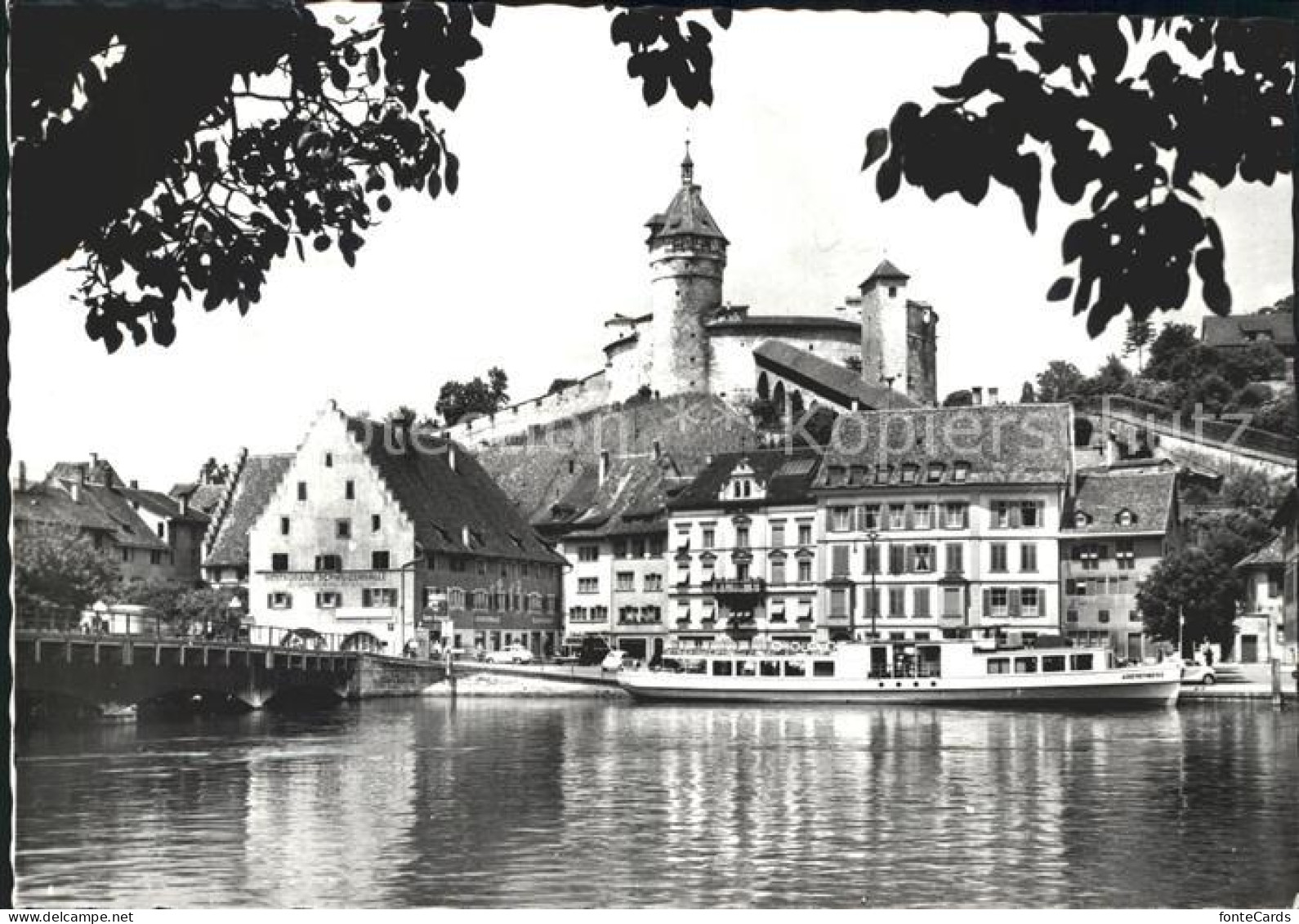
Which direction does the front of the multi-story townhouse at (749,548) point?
toward the camera

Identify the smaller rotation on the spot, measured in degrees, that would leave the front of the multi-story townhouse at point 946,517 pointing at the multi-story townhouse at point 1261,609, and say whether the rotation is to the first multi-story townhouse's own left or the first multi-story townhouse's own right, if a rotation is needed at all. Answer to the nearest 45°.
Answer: approximately 90° to the first multi-story townhouse's own left

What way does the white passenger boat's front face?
to the viewer's right

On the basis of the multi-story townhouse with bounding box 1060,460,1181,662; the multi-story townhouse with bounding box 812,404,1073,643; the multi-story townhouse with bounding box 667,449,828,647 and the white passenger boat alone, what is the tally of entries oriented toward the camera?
3

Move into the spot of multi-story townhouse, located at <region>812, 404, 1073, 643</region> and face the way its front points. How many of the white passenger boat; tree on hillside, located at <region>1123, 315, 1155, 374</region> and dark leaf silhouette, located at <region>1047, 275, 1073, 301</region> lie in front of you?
2

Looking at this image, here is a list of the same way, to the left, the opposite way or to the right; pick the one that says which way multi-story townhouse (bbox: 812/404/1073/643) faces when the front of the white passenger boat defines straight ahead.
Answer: to the right
